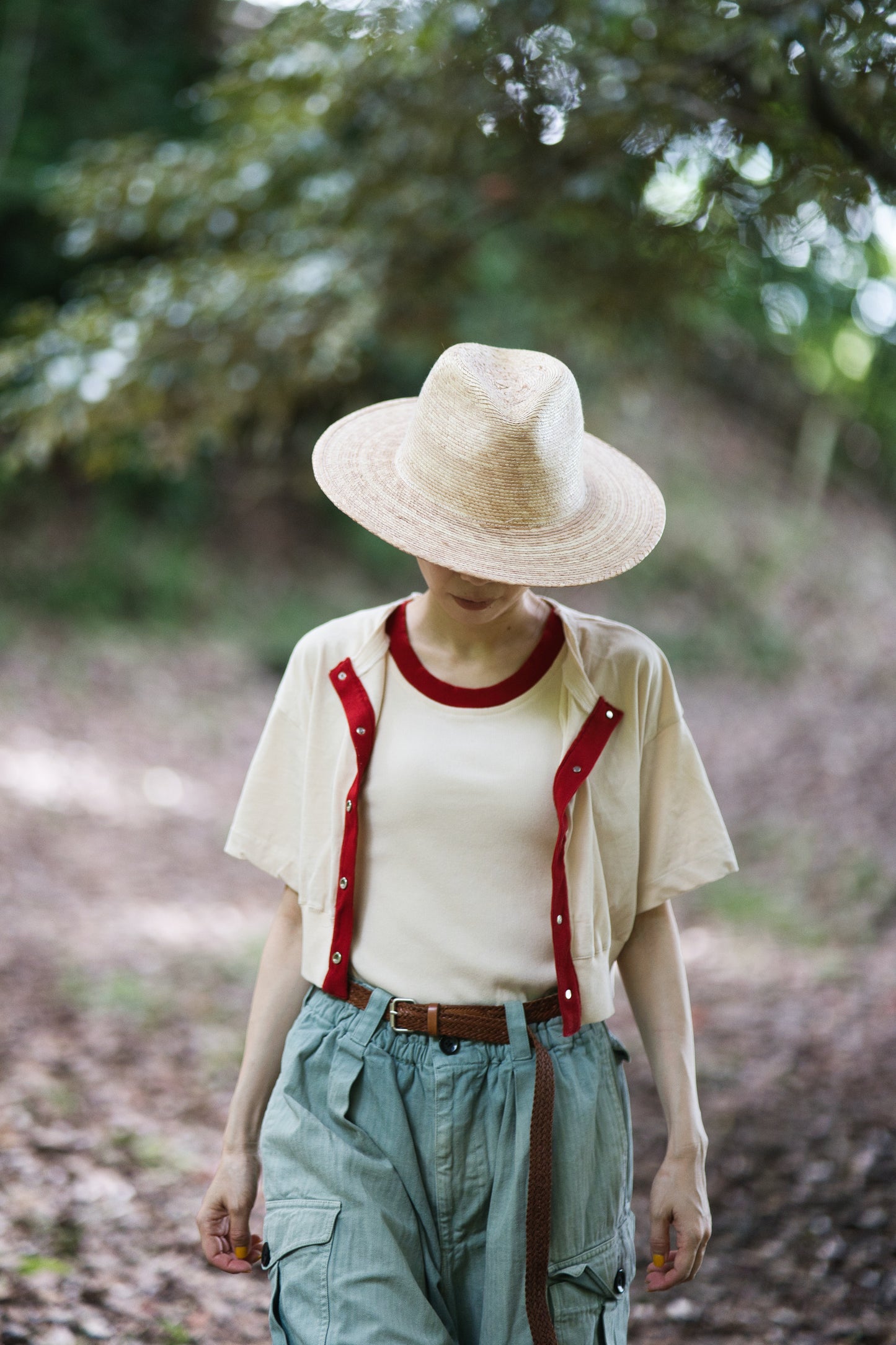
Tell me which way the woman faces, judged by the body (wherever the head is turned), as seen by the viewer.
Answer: toward the camera

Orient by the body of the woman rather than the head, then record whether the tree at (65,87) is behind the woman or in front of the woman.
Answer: behind

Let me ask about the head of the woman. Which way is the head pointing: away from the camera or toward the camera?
toward the camera
